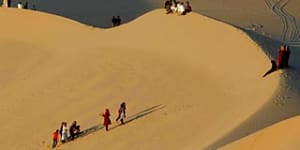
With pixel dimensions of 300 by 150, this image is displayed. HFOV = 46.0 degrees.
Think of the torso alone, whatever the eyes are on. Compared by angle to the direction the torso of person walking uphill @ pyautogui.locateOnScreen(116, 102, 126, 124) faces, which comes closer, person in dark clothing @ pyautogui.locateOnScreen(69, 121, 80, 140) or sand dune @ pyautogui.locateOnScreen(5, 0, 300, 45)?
the sand dune

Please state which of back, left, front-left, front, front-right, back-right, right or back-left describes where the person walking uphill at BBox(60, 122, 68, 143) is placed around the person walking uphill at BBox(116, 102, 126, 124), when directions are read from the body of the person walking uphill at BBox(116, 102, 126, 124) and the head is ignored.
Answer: back-left

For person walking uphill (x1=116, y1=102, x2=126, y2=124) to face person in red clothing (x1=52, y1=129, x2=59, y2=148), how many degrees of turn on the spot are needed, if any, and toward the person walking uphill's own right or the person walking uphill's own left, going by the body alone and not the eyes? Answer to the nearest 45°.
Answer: approximately 135° to the person walking uphill's own left

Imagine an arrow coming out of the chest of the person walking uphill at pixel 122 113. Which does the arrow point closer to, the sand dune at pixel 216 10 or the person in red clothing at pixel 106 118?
the sand dune

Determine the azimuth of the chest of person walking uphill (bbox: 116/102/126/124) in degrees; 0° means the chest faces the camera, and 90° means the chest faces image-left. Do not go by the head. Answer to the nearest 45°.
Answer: approximately 225°

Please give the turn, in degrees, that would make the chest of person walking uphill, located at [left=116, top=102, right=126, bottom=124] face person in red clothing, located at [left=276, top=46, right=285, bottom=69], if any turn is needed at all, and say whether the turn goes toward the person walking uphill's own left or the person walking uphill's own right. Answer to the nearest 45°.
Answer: approximately 45° to the person walking uphill's own right

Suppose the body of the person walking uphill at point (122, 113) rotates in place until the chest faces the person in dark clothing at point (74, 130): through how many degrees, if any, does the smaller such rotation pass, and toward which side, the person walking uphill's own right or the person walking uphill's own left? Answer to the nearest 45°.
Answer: approximately 135° to the person walking uphill's own left
